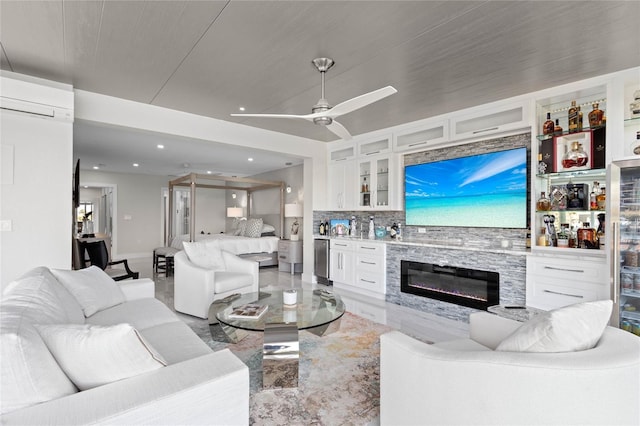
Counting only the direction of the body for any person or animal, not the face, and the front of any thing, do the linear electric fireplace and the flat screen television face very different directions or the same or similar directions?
same or similar directions

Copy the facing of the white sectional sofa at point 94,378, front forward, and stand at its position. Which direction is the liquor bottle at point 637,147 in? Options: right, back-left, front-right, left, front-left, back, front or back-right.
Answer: front

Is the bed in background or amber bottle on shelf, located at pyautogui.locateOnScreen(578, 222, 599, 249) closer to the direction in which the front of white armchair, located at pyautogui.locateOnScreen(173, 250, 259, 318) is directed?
the amber bottle on shelf

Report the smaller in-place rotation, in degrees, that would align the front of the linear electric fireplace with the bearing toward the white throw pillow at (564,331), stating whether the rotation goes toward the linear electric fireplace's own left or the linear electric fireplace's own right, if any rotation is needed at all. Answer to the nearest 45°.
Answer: approximately 45° to the linear electric fireplace's own left

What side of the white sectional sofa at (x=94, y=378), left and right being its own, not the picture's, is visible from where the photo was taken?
right

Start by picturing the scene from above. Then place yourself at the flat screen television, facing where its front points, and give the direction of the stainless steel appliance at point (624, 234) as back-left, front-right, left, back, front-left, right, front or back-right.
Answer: left

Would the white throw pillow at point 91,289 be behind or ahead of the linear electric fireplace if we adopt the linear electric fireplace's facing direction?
ahead

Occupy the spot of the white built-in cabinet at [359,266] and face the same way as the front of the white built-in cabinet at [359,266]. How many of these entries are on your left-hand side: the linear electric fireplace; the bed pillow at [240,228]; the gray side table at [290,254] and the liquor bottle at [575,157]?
2

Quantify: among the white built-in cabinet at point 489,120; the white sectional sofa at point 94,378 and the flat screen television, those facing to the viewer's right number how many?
1

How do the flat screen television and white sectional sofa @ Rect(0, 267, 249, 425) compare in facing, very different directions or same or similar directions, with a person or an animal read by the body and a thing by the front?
very different directions

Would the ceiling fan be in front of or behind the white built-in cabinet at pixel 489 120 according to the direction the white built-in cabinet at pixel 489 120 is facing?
in front

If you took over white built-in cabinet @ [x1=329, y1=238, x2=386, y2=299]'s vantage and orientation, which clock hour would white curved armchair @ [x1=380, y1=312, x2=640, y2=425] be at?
The white curved armchair is roughly at 10 o'clock from the white built-in cabinet.

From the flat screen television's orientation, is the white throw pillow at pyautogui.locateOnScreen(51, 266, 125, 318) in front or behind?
in front

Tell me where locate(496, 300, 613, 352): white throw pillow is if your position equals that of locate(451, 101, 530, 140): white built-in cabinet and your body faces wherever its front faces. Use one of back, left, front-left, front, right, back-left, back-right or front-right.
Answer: front-left

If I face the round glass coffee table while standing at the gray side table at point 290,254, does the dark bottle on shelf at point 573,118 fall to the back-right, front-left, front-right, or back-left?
front-left

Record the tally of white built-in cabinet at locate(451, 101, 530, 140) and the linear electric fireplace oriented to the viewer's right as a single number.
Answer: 0

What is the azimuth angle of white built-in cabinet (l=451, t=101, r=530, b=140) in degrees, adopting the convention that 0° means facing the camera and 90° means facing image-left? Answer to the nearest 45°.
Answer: approximately 45°

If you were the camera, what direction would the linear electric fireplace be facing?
facing the viewer and to the left of the viewer

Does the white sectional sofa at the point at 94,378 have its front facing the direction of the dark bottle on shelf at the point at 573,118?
yes
